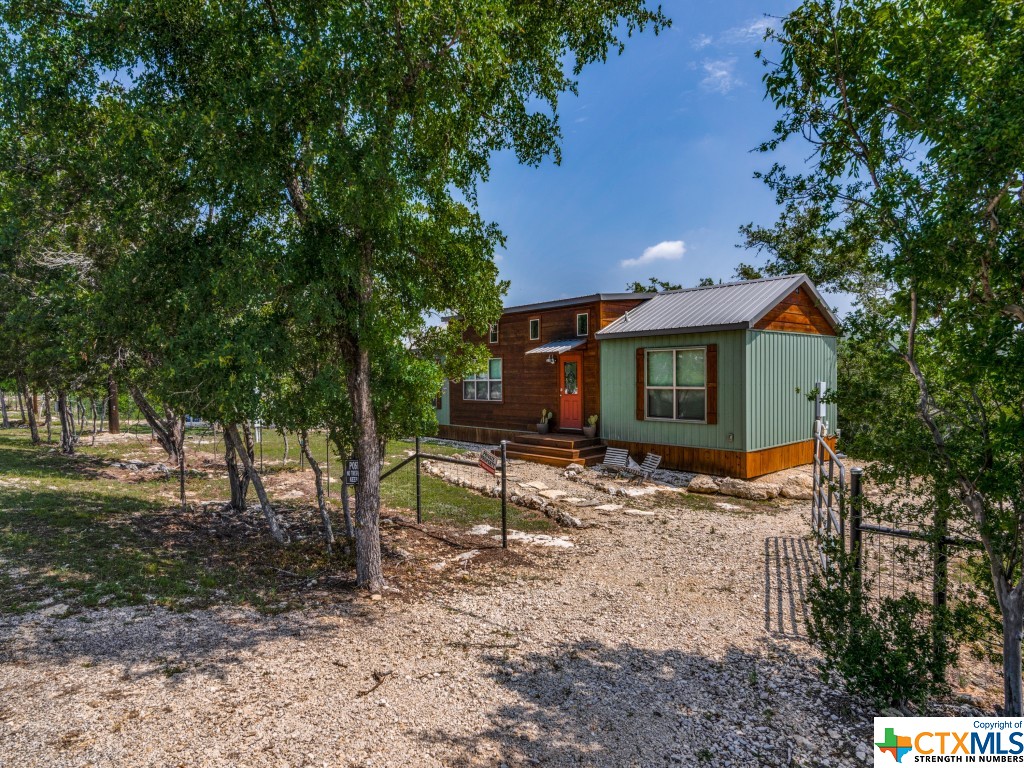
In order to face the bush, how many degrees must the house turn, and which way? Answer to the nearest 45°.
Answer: approximately 45° to its left

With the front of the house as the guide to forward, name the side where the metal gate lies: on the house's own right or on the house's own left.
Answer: on the house's own left

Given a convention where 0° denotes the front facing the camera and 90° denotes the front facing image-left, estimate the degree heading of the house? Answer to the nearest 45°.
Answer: approximately 45°

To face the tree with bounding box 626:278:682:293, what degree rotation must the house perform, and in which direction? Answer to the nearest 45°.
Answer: approximately 135° to its right

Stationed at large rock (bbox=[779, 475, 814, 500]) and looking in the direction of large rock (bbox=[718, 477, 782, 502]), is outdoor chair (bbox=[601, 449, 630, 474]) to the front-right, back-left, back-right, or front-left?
front-right

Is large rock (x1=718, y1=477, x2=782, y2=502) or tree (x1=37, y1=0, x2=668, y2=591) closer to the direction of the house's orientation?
the tree

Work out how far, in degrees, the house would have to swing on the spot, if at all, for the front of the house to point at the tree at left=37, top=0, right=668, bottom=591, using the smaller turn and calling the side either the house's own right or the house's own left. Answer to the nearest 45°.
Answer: approximately 45° to the house's own left

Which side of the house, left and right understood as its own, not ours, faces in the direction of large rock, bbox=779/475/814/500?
left
